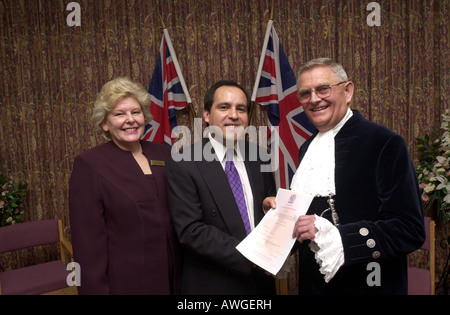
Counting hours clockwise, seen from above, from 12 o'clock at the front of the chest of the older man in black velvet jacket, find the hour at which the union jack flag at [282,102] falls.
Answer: The union jack flag is roughly at 4 o'clock from the older man in black velvet jacket.

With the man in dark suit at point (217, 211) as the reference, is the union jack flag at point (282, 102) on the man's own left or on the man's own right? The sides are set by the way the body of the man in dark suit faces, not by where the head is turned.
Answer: on the man's own left

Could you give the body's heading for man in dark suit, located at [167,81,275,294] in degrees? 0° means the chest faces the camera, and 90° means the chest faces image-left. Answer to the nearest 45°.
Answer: approximately 315°
